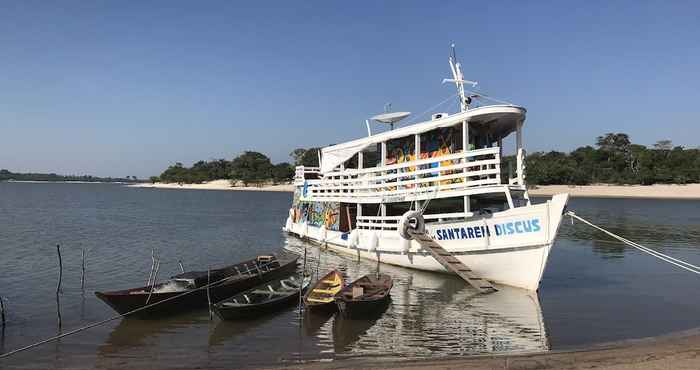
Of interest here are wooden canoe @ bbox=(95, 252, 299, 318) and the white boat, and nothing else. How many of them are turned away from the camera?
0

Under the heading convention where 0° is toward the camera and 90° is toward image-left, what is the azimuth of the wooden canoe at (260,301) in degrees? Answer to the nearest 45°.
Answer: approximately 45°

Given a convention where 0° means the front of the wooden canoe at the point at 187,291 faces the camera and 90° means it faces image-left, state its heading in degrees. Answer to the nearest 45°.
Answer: approximately 45°

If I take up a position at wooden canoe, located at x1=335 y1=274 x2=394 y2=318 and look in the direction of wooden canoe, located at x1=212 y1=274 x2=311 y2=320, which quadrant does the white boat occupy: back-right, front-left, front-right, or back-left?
back-right

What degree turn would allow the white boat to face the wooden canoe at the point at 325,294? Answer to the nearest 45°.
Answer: approximately 90° to its right

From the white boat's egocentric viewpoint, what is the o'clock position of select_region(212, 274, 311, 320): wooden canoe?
The wooden canoe is roughly at 3 o'clock from the white boat.

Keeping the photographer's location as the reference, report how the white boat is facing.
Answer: facing the viewer and to the right of the viewer

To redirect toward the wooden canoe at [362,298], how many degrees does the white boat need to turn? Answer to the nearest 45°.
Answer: approximately 90° to its right
